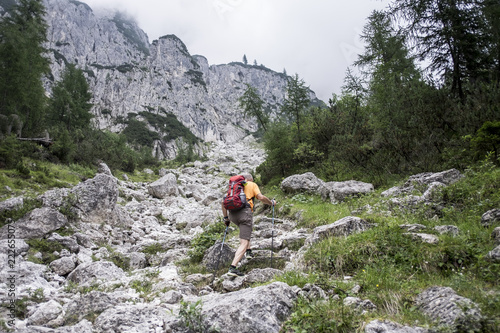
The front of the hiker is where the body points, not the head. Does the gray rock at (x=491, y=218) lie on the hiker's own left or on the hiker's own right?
on the hiker's own right

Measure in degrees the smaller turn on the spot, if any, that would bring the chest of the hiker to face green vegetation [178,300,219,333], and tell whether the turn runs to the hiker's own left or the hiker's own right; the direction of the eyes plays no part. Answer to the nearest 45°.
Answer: approximately 135° to the hiker's own right

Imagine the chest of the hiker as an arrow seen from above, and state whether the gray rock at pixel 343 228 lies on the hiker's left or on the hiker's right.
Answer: on the hiker's right

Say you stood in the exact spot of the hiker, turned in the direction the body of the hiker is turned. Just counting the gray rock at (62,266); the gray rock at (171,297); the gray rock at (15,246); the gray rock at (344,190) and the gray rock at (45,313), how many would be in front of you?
1

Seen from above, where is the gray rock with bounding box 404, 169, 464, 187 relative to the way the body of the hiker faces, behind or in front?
in front

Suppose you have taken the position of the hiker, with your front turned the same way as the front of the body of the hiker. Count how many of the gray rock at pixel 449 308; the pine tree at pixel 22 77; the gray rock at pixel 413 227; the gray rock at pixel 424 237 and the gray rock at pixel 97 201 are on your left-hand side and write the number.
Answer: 2

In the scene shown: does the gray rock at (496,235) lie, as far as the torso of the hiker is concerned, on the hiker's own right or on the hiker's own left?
on the hiker's own right

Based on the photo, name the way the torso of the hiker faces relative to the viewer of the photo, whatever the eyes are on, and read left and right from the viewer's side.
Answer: facing away from the viewer and to the right of the viewer

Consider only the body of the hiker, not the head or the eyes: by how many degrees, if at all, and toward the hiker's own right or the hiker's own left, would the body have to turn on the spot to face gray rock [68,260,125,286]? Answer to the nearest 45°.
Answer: approximately 135° to the hiker's own left

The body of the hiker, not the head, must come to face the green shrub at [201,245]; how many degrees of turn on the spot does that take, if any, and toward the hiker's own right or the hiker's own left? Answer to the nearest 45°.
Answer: approximately 90° to the hiker's own left

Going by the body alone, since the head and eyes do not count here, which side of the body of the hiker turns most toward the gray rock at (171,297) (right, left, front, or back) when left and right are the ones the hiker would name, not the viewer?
back

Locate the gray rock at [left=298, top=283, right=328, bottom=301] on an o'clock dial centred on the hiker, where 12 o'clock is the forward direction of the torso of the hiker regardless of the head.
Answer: The gray rock is roughly at 4 o'clock from the hiker.
